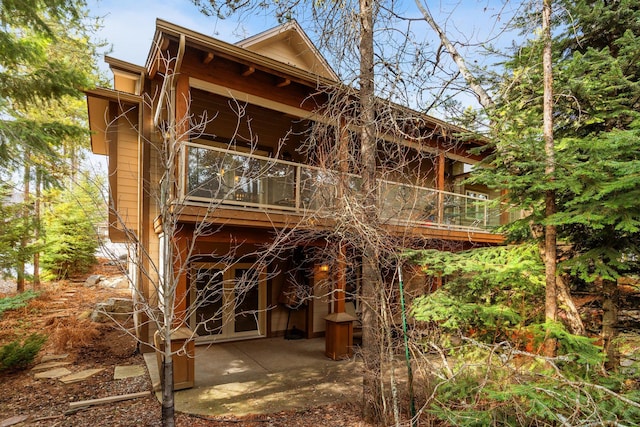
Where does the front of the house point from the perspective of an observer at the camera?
facing the viewer and to the right of the viewer
